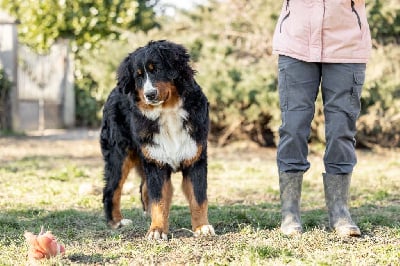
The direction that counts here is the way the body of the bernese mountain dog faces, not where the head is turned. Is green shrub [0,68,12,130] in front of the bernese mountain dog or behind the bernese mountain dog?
behind

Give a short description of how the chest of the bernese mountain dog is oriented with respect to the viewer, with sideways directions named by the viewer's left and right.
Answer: facing the viewer and to the right of the viewer
